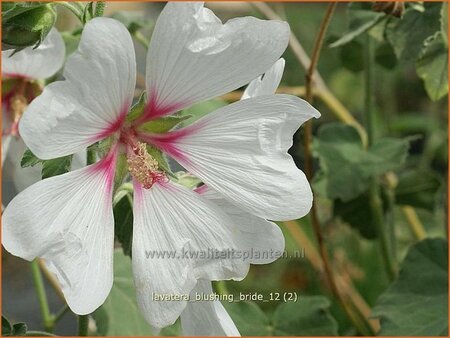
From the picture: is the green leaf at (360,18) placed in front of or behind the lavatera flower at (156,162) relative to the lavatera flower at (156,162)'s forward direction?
behind

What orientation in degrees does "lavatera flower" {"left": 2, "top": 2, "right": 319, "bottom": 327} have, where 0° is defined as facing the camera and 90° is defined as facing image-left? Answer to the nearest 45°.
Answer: approximately 0°

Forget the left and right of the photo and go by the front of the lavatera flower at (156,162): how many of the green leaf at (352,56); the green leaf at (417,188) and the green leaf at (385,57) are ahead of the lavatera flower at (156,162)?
0
